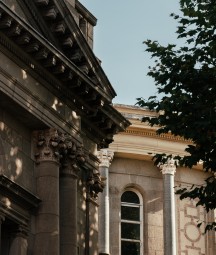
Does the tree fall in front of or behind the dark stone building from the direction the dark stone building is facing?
in front

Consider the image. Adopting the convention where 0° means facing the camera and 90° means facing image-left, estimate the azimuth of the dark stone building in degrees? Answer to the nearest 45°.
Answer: approximately 315°
